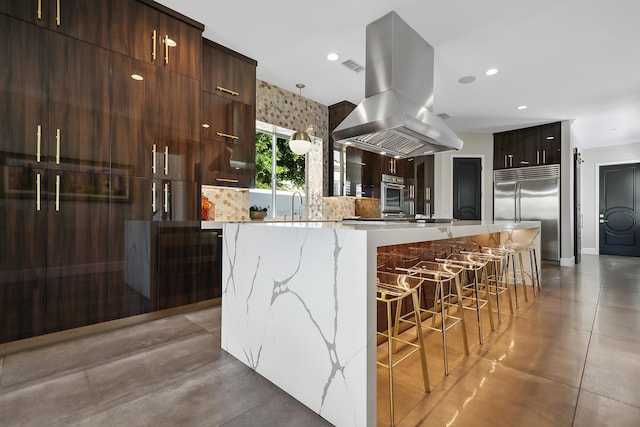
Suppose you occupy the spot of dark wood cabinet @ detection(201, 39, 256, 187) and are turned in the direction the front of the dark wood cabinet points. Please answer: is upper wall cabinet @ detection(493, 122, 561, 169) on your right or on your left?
on your left

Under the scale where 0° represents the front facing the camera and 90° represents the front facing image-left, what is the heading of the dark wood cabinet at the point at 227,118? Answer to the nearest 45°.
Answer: approximately 315°

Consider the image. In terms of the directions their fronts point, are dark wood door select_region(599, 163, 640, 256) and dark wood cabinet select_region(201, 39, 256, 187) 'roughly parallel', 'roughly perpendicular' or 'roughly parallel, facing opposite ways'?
roughly perpendicular

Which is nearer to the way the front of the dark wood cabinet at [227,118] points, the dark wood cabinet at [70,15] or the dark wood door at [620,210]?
the dark wood door

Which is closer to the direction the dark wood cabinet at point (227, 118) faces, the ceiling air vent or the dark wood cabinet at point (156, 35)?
the ceiling air vent

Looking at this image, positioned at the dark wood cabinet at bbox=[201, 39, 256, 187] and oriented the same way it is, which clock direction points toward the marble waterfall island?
The marble waterfall island is roughly at 1 o'clock from the dark wood cabinet.

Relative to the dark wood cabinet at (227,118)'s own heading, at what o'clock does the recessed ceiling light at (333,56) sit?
The recessed ceiling light is roughly at 11 o'clock from the dark wood cabinet.

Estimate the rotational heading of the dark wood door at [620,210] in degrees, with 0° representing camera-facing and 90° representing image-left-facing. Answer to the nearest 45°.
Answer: approximately 0°
